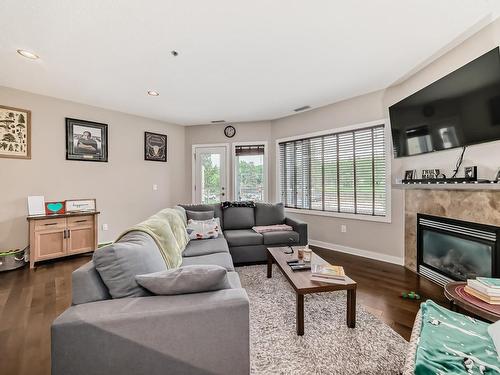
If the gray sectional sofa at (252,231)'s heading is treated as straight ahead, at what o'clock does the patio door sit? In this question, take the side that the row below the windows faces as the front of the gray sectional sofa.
The patio door is roughly at 5 o'clock from the gray sectional sofa.

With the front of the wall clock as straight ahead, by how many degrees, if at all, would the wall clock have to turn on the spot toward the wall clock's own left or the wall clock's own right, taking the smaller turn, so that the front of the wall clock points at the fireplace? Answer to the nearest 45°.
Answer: approximately 45° to the wall clock's own left

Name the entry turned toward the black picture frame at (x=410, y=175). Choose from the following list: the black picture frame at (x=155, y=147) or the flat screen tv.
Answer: the black picture frame at (x=155, y=147)

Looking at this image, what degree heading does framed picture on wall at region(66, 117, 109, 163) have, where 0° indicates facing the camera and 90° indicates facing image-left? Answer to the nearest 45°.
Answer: approximately 315°

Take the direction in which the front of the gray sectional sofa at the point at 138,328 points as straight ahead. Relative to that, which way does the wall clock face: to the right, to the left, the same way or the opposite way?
to the right

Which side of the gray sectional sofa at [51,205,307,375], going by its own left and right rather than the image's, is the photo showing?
right

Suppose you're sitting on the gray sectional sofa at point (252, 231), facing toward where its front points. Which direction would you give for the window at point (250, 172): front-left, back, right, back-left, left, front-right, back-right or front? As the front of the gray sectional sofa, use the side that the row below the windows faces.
back

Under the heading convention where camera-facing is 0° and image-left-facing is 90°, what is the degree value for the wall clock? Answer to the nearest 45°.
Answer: approximately 0°
